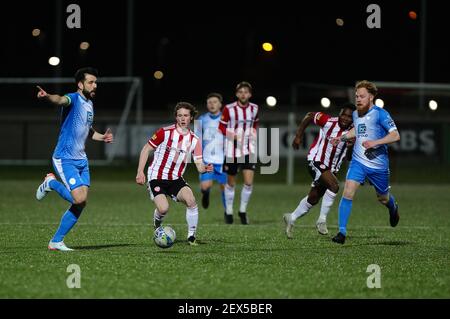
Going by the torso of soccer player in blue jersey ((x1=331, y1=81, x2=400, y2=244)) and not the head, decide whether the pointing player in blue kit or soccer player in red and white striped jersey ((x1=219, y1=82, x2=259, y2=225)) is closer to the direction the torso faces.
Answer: the pointing player in blue kit

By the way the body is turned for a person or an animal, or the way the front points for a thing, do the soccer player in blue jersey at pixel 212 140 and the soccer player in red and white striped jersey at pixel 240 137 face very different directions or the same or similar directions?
same or similar directions

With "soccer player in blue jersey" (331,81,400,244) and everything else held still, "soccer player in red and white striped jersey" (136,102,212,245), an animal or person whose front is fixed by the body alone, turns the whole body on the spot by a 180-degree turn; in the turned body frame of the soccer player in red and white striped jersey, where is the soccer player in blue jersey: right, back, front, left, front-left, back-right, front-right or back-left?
right

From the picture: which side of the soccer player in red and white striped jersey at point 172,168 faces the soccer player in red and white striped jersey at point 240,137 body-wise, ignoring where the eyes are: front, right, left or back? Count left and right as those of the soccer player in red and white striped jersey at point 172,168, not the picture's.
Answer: back

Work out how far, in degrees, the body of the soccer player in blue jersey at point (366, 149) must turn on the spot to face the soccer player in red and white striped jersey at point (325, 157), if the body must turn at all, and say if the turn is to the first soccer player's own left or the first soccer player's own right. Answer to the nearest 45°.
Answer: approximately 90° to the first soccer player's own right

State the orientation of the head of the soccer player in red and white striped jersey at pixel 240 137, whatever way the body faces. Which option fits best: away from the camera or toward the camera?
toward the camera

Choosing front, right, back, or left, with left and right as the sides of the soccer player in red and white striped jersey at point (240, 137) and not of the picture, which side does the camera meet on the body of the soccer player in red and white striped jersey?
front

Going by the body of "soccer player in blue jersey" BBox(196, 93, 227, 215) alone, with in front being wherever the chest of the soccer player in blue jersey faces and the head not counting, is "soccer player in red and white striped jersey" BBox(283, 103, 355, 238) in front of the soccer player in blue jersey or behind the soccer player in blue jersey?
in front

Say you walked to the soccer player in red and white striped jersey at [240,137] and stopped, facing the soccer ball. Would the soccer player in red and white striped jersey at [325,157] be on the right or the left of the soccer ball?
left

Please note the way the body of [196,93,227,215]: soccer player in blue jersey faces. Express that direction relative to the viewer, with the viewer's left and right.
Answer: facing the viewer
